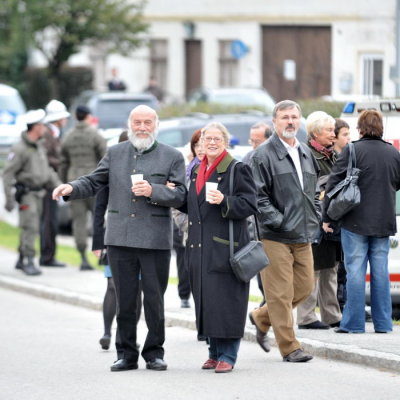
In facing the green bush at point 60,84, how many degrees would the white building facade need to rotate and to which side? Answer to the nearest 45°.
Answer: approximately 90° to its right

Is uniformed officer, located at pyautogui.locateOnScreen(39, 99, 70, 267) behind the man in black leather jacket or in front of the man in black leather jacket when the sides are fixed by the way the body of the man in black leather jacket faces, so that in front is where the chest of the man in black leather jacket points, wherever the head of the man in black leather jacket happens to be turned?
behind

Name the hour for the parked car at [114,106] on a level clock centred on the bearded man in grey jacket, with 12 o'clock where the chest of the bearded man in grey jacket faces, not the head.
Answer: The parked car is roughly at 6 o'clock from the bearded man in grey jacket.

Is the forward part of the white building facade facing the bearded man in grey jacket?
yes

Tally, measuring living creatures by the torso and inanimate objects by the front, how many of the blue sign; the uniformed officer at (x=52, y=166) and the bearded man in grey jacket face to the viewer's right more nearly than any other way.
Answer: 1

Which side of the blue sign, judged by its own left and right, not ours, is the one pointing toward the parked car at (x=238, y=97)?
front

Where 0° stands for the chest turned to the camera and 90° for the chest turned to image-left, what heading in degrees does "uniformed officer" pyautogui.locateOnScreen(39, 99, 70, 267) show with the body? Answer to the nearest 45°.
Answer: approximately 270°

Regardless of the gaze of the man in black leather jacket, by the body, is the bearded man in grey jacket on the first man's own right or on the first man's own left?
on the first man's own right

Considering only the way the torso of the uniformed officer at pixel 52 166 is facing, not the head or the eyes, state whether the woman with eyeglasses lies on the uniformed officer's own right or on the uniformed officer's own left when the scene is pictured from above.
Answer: on the uniformed officer's own right

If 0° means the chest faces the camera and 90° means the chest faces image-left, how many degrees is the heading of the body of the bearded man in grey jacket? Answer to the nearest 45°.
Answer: approximately 0°

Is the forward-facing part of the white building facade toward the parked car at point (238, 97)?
yes

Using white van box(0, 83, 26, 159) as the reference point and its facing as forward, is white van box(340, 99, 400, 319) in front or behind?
in front
